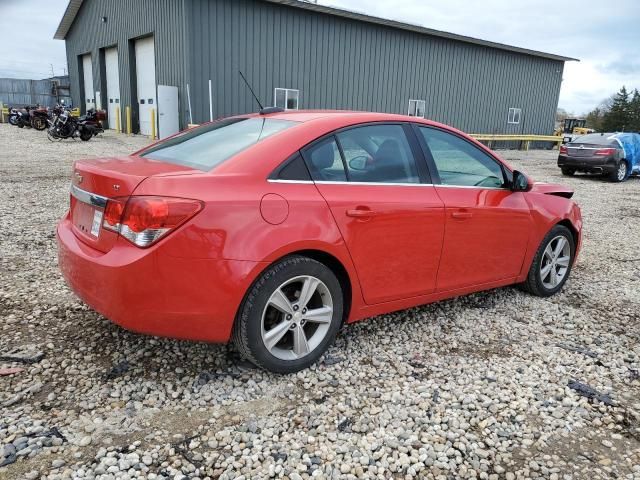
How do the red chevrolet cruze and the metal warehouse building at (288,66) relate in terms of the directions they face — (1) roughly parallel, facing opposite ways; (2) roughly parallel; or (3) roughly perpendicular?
roughly parallel, facing opposite ways

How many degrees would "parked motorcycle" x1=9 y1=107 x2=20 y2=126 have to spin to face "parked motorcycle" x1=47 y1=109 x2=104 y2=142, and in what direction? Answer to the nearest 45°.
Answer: approximately 45° to its left

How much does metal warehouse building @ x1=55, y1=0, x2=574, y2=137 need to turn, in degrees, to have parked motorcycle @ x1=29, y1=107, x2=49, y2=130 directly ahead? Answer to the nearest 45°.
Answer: approximately 45° to its right

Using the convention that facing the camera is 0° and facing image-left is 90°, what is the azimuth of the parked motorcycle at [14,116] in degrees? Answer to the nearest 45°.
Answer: approximately 45°

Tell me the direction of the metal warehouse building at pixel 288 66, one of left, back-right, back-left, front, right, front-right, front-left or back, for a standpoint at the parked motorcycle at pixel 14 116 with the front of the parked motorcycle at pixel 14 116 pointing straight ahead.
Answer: left

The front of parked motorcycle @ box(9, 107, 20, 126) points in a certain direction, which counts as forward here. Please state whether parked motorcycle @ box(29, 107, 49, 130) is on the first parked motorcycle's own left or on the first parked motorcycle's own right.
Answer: on the first parked motorcycle's own left

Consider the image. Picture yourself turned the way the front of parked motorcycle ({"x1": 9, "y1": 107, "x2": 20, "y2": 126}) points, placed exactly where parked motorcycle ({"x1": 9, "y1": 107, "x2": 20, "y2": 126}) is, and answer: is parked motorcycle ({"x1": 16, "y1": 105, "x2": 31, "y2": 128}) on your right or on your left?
on your left

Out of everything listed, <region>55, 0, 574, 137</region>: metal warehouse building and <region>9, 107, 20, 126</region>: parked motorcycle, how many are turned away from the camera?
0

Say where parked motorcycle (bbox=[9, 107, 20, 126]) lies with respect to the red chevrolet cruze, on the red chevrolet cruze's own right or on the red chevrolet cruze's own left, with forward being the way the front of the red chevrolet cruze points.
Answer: on the red chevrolet cruze's own left

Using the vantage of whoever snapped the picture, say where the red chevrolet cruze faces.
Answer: facing away from the viewer and to the right of the viewer

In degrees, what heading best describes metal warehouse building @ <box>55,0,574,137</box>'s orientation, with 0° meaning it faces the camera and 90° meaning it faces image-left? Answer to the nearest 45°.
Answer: approximately 45°

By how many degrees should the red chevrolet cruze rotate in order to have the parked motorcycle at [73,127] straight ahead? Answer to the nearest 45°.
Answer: approximately 90° to its left

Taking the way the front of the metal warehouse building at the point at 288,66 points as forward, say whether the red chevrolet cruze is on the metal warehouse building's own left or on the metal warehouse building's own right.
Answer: on the metal warehouse building's own left

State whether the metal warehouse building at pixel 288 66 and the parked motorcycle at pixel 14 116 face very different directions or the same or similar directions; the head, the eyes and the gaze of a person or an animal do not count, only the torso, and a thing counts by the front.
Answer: same or similar directions

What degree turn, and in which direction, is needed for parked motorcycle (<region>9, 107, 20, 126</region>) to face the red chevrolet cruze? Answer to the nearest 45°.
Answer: approximately 45° to its left

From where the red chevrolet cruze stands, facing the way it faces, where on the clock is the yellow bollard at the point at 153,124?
The yellow bollard is roughly at 10 o'clock from the red chevrolet cruze.
